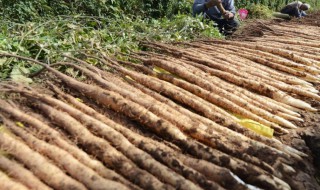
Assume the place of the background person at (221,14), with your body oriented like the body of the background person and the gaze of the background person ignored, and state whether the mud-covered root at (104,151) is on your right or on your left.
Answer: on your right

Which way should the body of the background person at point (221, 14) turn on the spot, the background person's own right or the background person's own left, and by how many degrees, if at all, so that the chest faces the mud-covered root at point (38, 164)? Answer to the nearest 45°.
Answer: approximately 45° to the background person's own right

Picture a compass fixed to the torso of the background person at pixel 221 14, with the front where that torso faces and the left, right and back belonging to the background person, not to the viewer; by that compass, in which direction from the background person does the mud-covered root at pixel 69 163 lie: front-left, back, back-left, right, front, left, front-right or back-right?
front-right

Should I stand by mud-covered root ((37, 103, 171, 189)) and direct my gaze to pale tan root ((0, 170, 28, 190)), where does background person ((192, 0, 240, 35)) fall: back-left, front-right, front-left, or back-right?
back-right

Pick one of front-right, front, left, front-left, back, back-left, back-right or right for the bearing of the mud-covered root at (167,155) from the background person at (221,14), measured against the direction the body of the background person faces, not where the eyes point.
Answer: front-right

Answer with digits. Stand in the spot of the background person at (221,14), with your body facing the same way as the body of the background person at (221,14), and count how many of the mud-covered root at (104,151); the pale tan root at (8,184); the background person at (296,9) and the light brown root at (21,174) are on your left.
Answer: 1

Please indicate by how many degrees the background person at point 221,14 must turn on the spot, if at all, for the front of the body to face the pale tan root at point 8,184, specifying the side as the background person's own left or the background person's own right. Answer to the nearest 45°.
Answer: approximately 45° to the background person's own right

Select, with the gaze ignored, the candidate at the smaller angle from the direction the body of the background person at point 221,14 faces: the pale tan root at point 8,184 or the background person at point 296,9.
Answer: the pale tan root

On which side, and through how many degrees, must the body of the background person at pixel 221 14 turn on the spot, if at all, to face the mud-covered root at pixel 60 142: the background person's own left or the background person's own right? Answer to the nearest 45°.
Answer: approximately 45° to the background person's own right

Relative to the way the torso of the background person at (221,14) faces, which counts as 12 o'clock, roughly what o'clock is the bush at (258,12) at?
The bush is roughly at 8 o'clock from the background person.

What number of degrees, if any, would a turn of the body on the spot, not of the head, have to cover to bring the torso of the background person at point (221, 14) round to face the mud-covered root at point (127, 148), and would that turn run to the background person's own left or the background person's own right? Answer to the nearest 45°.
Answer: approximately 45° to the background person's own right

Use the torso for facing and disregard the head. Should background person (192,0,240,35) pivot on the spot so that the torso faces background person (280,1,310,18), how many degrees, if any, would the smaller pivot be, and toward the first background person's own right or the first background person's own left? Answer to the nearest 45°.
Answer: approximately 90° to the first background person's own left
